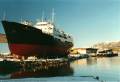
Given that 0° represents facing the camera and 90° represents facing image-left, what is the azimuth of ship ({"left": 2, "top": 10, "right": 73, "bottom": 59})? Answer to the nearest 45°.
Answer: approximately 45°
